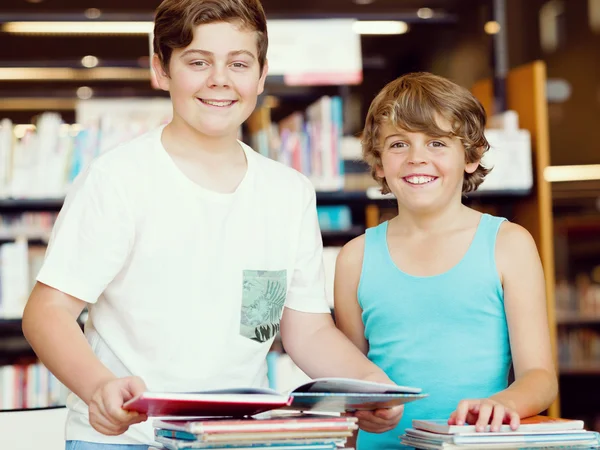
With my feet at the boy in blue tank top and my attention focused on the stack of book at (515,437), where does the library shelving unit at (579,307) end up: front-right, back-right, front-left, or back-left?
back-left

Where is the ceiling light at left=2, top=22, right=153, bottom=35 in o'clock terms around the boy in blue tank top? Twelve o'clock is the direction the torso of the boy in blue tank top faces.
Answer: The ceiling light is roughly at 5 o'clock from the boy in blue tank top.

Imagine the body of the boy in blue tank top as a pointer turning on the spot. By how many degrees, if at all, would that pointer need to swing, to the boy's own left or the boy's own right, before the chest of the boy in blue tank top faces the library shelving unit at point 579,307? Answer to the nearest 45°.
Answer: approximately 180°

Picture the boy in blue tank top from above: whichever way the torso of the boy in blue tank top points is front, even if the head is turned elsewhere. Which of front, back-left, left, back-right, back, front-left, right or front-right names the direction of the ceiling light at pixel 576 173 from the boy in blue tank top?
back

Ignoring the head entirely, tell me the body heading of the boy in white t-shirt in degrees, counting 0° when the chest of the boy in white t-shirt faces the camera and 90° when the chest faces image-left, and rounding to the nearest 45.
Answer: approximately 315°

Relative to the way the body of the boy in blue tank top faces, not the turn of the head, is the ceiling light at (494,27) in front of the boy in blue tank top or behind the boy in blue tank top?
behind

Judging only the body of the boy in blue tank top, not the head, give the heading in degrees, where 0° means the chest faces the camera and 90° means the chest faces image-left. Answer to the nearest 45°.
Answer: approximately 0°

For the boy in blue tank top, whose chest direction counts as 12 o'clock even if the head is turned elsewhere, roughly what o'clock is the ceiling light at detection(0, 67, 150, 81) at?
The ceiling light is roughly at 5 o'clock from the boy in blue tank top.

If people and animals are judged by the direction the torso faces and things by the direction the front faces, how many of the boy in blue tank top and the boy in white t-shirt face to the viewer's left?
0

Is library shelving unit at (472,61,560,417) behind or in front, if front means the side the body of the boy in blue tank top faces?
behind

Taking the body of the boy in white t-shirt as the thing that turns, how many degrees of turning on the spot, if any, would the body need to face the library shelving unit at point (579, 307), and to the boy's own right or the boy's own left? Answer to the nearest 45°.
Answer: approximately 90° to the boy's own left
